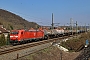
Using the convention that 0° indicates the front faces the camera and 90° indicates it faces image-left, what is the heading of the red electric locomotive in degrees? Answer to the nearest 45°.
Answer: approximately 45°
